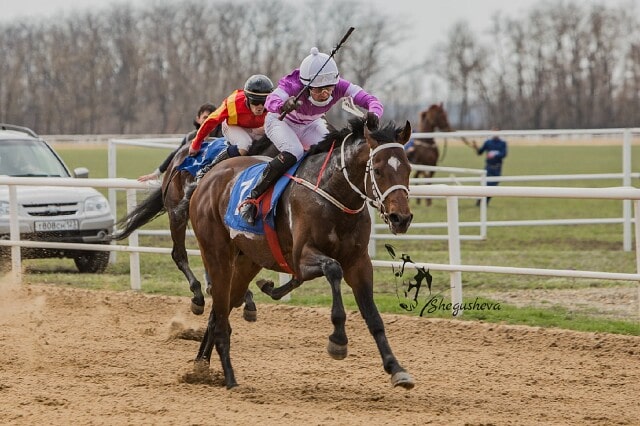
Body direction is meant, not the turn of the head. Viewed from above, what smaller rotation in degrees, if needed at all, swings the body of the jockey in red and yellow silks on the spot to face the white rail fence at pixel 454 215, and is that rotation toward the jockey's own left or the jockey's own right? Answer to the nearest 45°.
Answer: approximately 45° to the jockey's own left

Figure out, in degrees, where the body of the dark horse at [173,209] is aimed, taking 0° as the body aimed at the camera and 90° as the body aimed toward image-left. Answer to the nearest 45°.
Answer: approximately 315°

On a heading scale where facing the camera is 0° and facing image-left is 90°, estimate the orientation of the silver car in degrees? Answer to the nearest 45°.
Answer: approximately 315°

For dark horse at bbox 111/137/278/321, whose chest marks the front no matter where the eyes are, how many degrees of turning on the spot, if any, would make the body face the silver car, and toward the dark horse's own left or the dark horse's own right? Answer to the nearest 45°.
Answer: approximately 180°

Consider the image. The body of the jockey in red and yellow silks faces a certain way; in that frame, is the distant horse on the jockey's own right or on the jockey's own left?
on the jockey's own left

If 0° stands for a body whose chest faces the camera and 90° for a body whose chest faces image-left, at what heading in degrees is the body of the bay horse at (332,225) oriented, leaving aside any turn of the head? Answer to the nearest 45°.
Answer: approximately 315°
